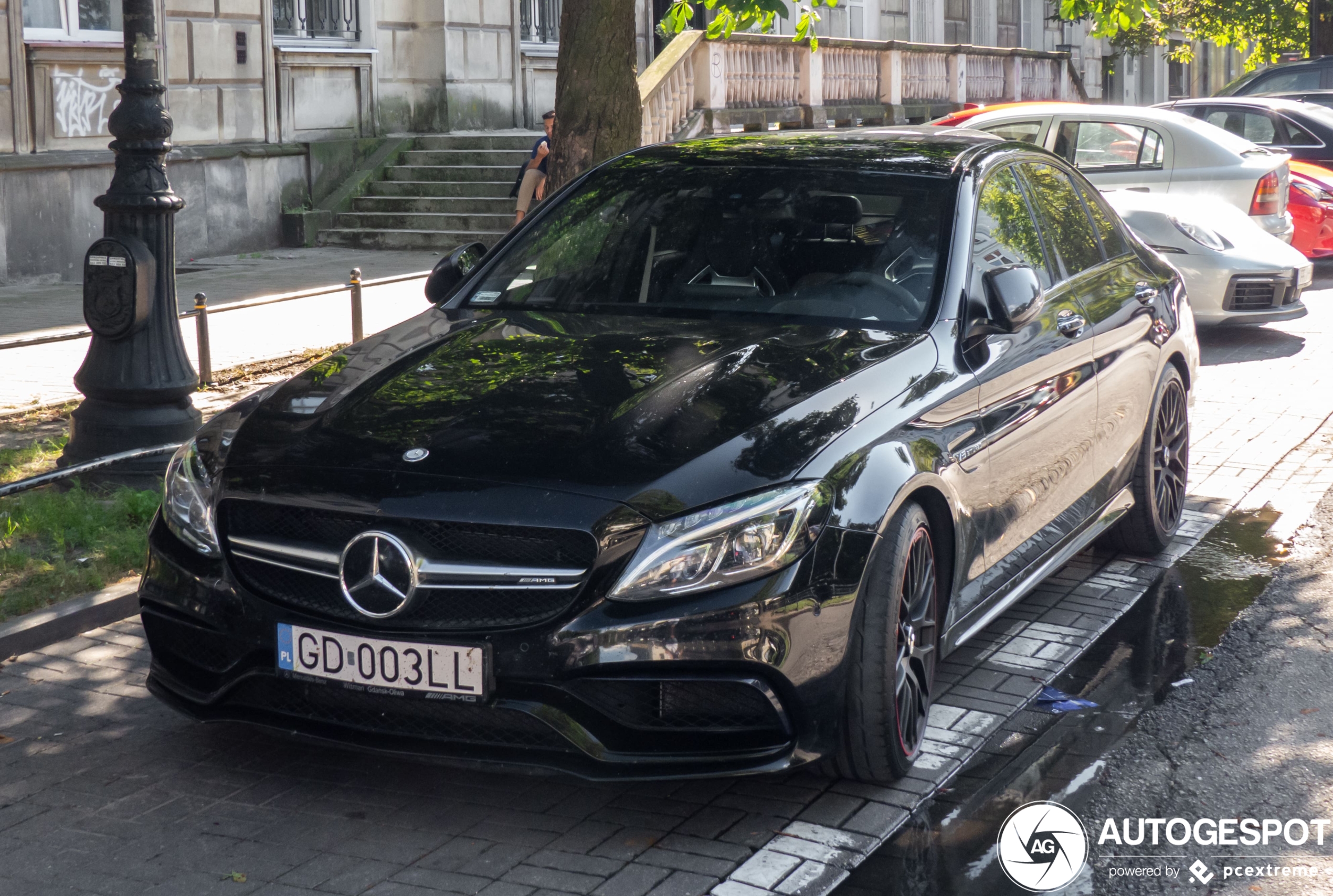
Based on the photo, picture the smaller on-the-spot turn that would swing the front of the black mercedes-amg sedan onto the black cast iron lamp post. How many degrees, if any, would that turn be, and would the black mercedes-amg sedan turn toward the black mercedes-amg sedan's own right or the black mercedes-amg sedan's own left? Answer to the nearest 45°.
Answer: approximately 90° to the black mercedes-amg sedan's own right

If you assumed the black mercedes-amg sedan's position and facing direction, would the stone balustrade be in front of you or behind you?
behind

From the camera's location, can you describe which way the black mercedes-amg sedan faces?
facing the viewer and to the left of the viewer

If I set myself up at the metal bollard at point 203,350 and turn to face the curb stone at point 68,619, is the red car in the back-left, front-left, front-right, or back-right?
back-left

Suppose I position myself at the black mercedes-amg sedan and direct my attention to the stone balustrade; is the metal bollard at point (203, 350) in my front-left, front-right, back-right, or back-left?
front-left

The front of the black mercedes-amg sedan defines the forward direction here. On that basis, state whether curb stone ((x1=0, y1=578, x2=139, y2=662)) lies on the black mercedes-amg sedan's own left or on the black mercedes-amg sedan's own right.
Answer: on the black mercedes-amg sedan's own right
